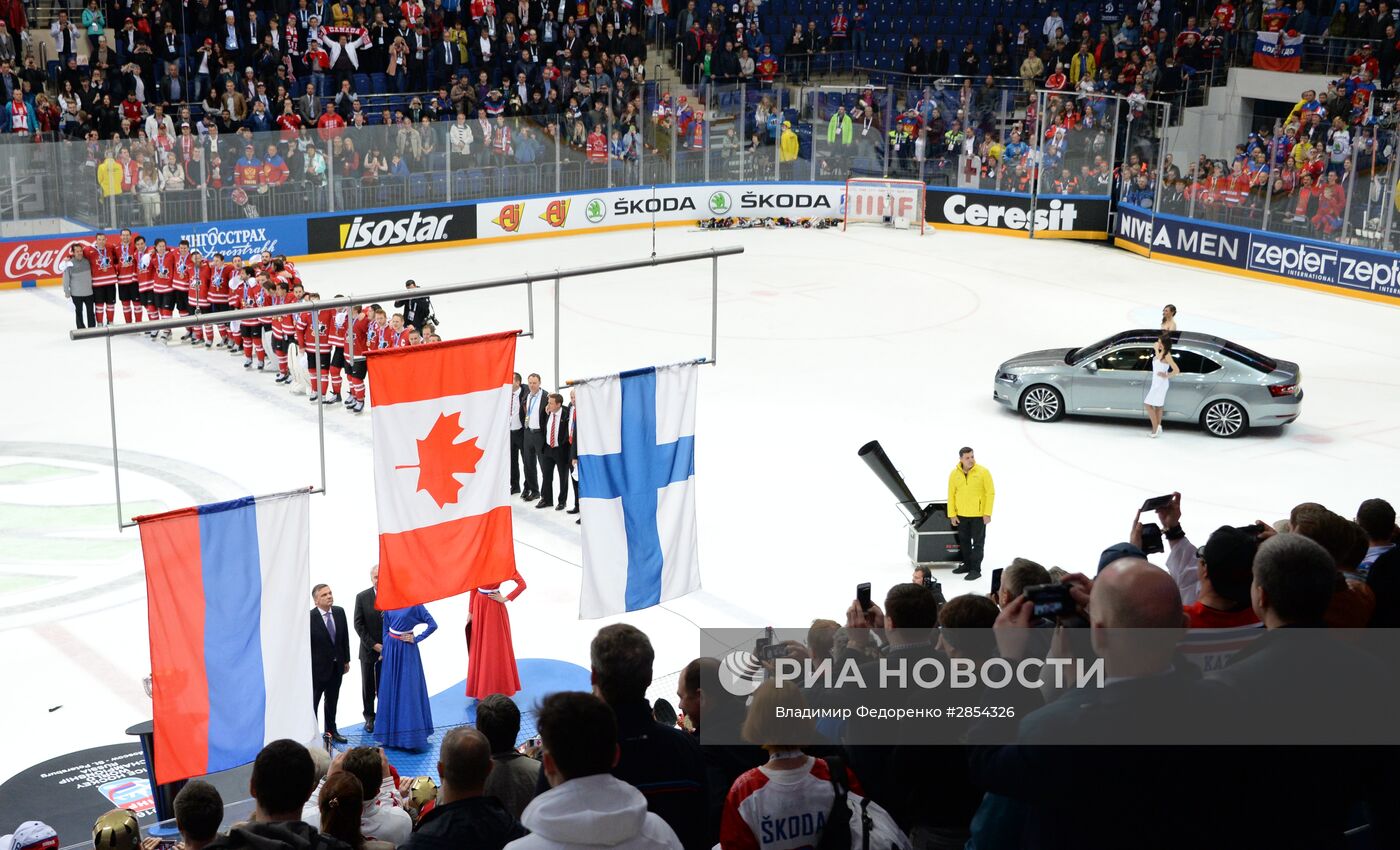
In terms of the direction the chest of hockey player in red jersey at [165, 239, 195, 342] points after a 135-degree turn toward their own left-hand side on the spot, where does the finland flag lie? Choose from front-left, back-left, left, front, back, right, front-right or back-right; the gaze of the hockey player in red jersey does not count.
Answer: back-right

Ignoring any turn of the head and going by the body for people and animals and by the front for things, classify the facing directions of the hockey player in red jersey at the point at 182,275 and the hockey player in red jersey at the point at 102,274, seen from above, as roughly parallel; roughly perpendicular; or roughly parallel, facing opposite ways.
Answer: roughly parallel

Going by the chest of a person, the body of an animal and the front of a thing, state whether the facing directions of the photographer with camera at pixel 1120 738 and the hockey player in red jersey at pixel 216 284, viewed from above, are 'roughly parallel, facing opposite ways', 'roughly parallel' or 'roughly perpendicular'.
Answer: roughly parallel, facing opposite ways

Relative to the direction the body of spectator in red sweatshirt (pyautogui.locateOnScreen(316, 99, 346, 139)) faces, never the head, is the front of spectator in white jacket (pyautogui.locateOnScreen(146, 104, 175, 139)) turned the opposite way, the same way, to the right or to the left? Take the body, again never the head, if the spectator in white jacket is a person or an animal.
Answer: the same way

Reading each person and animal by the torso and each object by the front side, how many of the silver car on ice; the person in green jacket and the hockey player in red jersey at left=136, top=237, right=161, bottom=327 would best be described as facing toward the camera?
2

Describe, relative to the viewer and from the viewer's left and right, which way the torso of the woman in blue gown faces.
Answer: facing the viewer

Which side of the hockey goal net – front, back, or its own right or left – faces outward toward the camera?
front

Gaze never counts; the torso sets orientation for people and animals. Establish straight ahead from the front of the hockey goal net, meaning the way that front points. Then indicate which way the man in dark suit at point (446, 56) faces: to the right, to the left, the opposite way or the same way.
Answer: the same way

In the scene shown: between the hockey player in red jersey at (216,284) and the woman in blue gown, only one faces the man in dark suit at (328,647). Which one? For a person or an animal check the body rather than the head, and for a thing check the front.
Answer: the hockey player in red jersey

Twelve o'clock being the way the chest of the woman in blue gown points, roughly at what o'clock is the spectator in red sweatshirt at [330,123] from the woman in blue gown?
The spectator in red sweatshirt is roughly at 6 o'clock from the woman in blue gown.

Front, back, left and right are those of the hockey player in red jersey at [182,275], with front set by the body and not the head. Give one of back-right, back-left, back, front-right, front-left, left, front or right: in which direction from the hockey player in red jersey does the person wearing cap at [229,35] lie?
back

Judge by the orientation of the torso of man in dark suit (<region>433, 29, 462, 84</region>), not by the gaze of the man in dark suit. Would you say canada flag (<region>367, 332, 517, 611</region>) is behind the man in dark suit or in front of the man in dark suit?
in front

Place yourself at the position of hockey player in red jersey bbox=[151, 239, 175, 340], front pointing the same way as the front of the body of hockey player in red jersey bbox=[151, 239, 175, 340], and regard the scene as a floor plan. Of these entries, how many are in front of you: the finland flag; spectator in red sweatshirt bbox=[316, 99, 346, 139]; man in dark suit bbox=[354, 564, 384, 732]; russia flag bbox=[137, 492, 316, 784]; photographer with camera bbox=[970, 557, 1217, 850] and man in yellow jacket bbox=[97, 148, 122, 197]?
4

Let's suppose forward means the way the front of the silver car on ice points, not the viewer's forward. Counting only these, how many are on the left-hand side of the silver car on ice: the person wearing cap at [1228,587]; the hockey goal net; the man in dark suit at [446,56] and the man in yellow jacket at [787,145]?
1

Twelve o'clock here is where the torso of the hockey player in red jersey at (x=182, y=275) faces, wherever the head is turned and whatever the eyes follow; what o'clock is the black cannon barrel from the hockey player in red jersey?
The black cannon barrel is roughly at 11 o'clock from the hockey player in red jersey.
